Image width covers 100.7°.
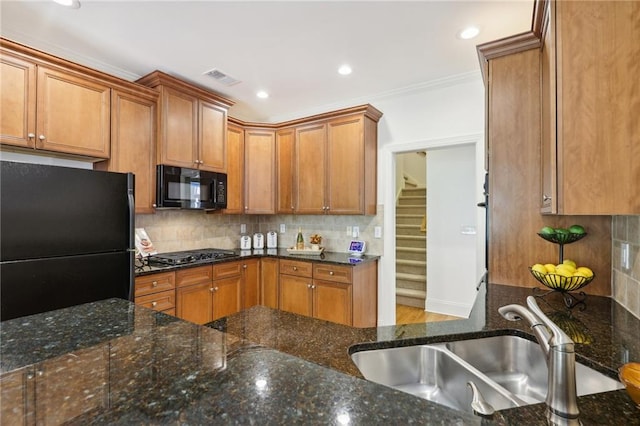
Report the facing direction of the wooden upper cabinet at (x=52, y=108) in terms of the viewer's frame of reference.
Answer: facing the viewer and to the right of the viewer

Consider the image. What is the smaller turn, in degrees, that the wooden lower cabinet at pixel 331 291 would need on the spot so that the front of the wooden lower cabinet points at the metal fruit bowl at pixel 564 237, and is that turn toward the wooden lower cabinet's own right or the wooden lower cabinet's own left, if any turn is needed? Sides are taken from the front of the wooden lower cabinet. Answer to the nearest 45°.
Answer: approximately 90° to the wooden lower cabinet's own left

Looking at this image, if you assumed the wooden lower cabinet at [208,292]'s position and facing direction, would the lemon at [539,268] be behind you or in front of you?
in front

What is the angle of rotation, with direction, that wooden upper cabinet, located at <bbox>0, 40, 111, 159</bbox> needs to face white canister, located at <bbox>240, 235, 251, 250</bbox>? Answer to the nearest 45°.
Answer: approximately 45° to its left

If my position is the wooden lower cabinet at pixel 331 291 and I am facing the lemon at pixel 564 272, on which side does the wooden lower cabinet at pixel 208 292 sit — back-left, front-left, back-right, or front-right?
back-right

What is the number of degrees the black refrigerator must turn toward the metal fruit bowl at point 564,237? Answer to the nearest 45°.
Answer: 0° — it already faces it

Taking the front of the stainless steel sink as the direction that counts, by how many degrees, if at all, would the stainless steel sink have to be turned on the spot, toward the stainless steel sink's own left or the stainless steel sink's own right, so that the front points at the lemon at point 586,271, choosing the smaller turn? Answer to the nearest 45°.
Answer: approximately 90° to the stainless steel sink's own right

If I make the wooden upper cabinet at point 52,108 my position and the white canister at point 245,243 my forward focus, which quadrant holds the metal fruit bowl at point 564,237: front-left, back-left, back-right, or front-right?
front-right

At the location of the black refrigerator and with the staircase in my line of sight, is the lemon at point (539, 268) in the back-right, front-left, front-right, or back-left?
front-right

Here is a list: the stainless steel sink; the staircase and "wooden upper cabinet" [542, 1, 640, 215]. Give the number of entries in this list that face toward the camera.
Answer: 1

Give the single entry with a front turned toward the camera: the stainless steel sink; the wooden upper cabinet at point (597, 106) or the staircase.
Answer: the staircase

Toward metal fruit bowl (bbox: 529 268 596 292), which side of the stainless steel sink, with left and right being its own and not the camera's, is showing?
right

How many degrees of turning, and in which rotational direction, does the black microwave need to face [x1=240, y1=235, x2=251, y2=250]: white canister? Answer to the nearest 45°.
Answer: approximately 90° to its left

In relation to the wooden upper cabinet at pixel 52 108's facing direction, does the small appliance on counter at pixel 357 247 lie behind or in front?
in front

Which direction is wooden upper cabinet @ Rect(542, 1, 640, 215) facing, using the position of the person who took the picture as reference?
facing to the left of the viewer
